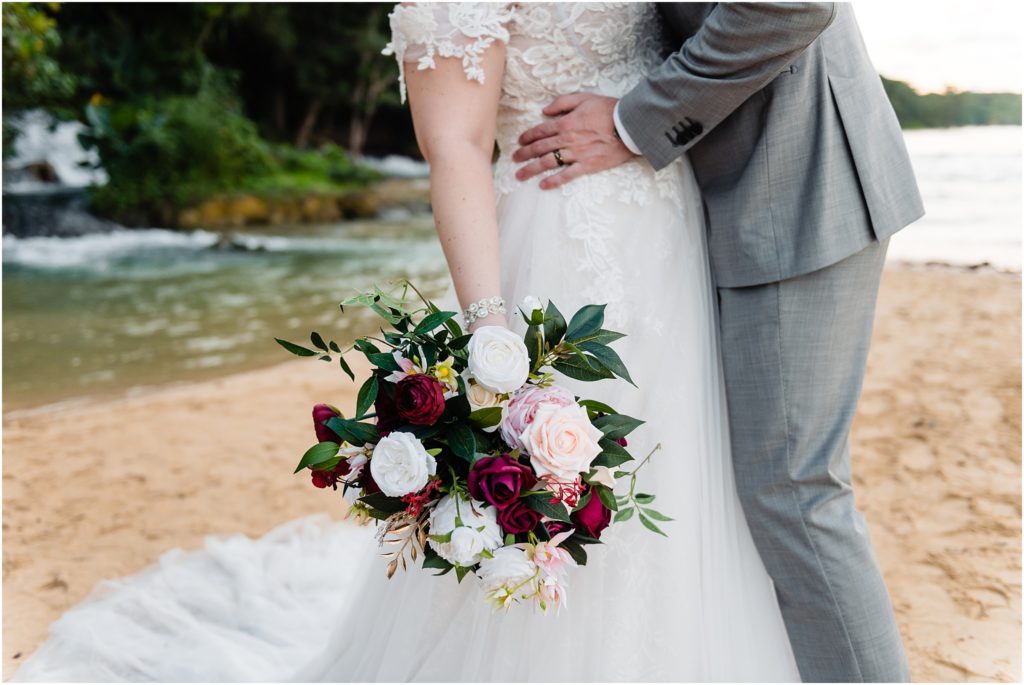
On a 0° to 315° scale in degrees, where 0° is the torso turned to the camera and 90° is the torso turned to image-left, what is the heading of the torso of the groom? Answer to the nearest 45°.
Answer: approximately 90°

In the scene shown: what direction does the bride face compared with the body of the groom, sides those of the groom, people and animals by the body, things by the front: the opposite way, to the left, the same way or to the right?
the opposite way

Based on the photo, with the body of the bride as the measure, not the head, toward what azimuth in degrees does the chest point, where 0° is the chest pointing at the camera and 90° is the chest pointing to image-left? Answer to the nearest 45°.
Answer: approximately 315°

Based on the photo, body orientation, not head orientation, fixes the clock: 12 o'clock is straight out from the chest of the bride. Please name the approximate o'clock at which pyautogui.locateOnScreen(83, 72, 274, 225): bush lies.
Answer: The bush is roughly at 7 o'clock from the bride.
